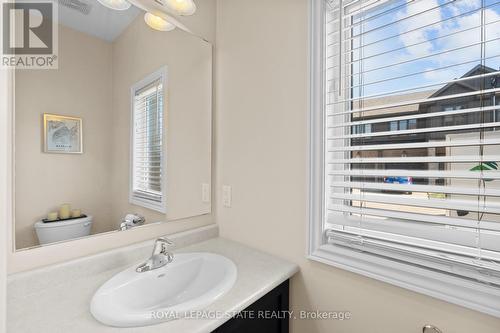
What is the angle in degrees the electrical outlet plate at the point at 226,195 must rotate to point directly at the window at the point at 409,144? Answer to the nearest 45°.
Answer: approximately 90° to its left

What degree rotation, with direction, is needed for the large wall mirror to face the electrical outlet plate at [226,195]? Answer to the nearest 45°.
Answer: approximately 45° to its left

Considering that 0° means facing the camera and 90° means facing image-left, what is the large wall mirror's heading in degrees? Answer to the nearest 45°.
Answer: approximately 315°

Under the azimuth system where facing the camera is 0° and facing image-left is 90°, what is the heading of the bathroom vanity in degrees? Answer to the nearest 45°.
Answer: approximately 315°
